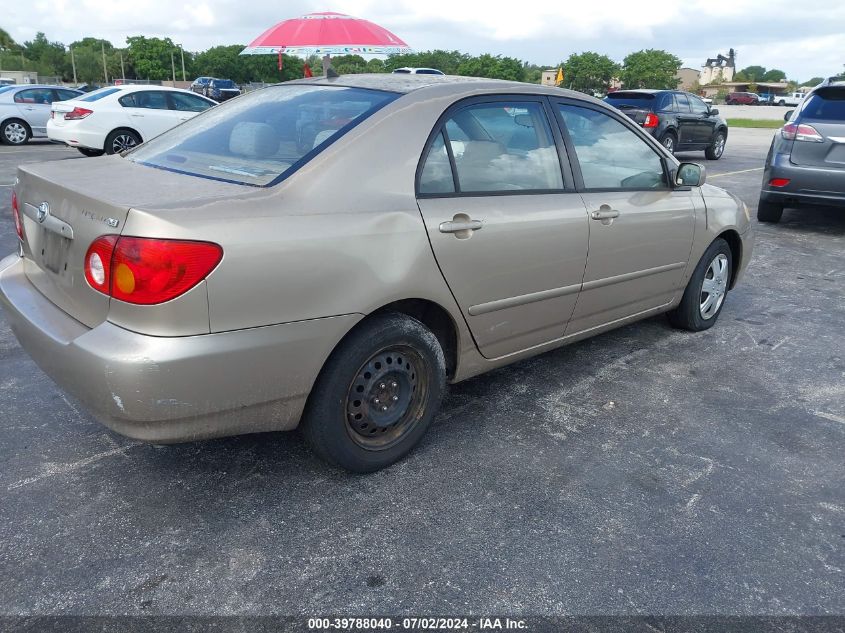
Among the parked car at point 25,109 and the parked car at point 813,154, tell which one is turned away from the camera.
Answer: the parked car at point 813,154

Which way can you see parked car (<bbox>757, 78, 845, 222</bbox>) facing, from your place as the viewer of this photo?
facing away from the viewer

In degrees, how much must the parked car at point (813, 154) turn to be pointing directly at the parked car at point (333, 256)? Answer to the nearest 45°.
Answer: approximately 180°

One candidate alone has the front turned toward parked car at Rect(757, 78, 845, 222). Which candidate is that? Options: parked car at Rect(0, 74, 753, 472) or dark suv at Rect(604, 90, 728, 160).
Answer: parked car at Rect(0, 74, 753, 472)

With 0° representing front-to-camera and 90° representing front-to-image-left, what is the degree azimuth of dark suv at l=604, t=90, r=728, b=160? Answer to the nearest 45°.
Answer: approximately 225°

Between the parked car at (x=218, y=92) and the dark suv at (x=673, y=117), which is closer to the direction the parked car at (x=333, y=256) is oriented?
the dark suv

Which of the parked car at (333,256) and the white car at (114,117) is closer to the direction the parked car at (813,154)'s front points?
the white car

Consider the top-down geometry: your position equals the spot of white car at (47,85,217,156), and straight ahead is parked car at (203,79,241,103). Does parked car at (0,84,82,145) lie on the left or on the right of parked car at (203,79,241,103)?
left

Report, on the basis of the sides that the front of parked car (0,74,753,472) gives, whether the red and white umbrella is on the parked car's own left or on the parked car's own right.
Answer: on the parked car's own left

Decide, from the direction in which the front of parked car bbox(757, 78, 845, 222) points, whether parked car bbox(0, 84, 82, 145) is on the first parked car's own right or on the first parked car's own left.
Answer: on the first parked car's own left

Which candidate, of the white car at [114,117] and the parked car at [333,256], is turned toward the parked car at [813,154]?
the parked car at [333,256]

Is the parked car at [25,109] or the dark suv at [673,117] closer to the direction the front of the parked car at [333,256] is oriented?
the dark suv

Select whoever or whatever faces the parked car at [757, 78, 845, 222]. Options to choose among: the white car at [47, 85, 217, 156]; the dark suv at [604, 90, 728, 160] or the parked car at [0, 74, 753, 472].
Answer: the parked car at [0, 74, 753, 472]
